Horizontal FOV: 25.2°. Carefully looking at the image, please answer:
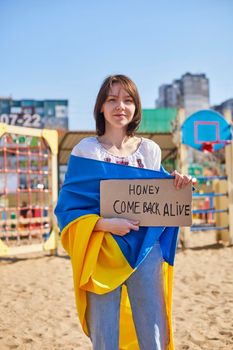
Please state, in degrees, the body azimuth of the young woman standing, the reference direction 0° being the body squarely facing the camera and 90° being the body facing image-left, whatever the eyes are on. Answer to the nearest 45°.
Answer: approximately 0°

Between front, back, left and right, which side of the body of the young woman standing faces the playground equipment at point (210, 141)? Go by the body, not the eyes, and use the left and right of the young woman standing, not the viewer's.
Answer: back
